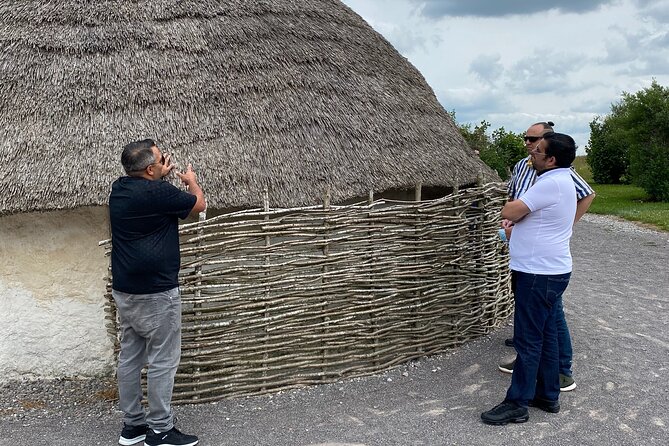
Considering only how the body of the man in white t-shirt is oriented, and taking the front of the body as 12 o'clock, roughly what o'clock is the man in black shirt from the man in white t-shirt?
The man in black shirt is roughly at 11 o'clock from the man in white t-shirt.

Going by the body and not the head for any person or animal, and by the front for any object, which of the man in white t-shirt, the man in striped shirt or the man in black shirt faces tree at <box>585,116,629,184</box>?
the man in black shirt

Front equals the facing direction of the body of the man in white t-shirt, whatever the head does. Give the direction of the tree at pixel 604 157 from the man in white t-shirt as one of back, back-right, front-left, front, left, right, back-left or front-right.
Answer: right

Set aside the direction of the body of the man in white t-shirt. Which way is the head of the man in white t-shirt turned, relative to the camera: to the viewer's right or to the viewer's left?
to the viewer's left

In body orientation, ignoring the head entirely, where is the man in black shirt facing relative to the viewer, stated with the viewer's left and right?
facing away from the viewer and to the right of the viewer

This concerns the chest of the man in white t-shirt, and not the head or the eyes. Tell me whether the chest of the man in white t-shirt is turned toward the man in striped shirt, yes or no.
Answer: no

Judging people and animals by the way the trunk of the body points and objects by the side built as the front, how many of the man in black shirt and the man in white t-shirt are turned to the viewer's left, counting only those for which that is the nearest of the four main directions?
1

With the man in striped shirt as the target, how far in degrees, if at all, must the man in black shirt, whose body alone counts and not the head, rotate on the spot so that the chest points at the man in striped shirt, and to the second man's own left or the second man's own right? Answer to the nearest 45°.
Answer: approximately 45° to the second man's own right

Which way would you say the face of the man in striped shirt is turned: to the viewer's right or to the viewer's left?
to the viewer's left

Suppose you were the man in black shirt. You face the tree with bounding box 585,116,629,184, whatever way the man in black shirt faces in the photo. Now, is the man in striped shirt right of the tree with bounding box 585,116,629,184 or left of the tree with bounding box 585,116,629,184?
right

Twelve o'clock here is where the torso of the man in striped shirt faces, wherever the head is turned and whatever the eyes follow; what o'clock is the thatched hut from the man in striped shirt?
The thatched hut is roughly at 1 o'clock from the man in striped shirt.

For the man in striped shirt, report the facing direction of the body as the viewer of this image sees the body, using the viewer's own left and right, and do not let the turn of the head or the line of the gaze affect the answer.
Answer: facing the viewer and to the left of the viewer

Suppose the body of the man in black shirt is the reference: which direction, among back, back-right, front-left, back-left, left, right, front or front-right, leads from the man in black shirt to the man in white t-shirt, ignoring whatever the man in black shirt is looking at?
front-right

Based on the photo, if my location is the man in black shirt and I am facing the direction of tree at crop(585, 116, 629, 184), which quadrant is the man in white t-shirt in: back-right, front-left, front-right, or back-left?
front-right

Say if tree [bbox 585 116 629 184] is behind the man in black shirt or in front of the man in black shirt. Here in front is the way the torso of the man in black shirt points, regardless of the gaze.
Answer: in front

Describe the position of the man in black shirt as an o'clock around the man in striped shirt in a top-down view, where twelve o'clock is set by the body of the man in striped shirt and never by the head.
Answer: The man in black shirt is roughly at 12 o'clock from the man in striped shirt.

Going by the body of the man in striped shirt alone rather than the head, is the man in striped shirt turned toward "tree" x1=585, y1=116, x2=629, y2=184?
no

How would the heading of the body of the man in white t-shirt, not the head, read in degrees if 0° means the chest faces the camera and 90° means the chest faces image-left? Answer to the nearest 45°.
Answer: approximately 90°
